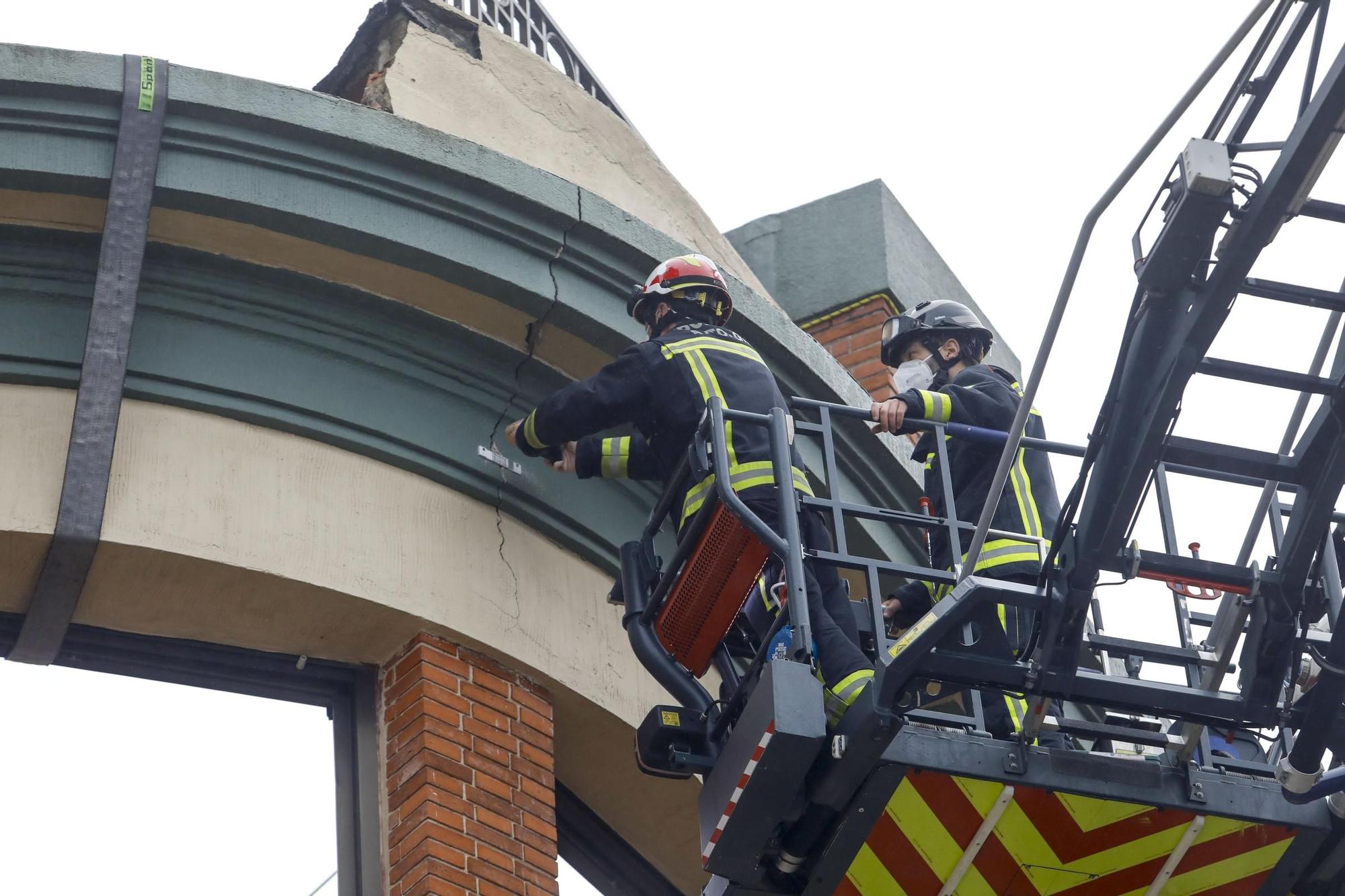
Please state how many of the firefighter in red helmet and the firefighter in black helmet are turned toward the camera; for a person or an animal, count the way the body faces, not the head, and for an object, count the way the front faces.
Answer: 0

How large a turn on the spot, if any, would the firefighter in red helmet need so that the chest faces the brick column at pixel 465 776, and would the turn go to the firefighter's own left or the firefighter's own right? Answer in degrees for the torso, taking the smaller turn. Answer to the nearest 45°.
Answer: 0° — they already face it

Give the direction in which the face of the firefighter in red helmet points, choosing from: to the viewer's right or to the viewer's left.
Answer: to the viewer's left

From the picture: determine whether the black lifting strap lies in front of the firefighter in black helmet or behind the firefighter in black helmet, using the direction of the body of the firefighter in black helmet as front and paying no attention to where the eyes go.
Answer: in front

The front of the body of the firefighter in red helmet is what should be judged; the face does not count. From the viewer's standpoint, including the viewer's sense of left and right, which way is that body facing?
facing away from the viewer and to the left of the viewer

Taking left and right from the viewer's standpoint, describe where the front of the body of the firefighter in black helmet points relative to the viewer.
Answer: facing to the left of the viewer

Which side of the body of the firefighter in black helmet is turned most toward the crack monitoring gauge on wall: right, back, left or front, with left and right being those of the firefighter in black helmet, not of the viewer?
front
